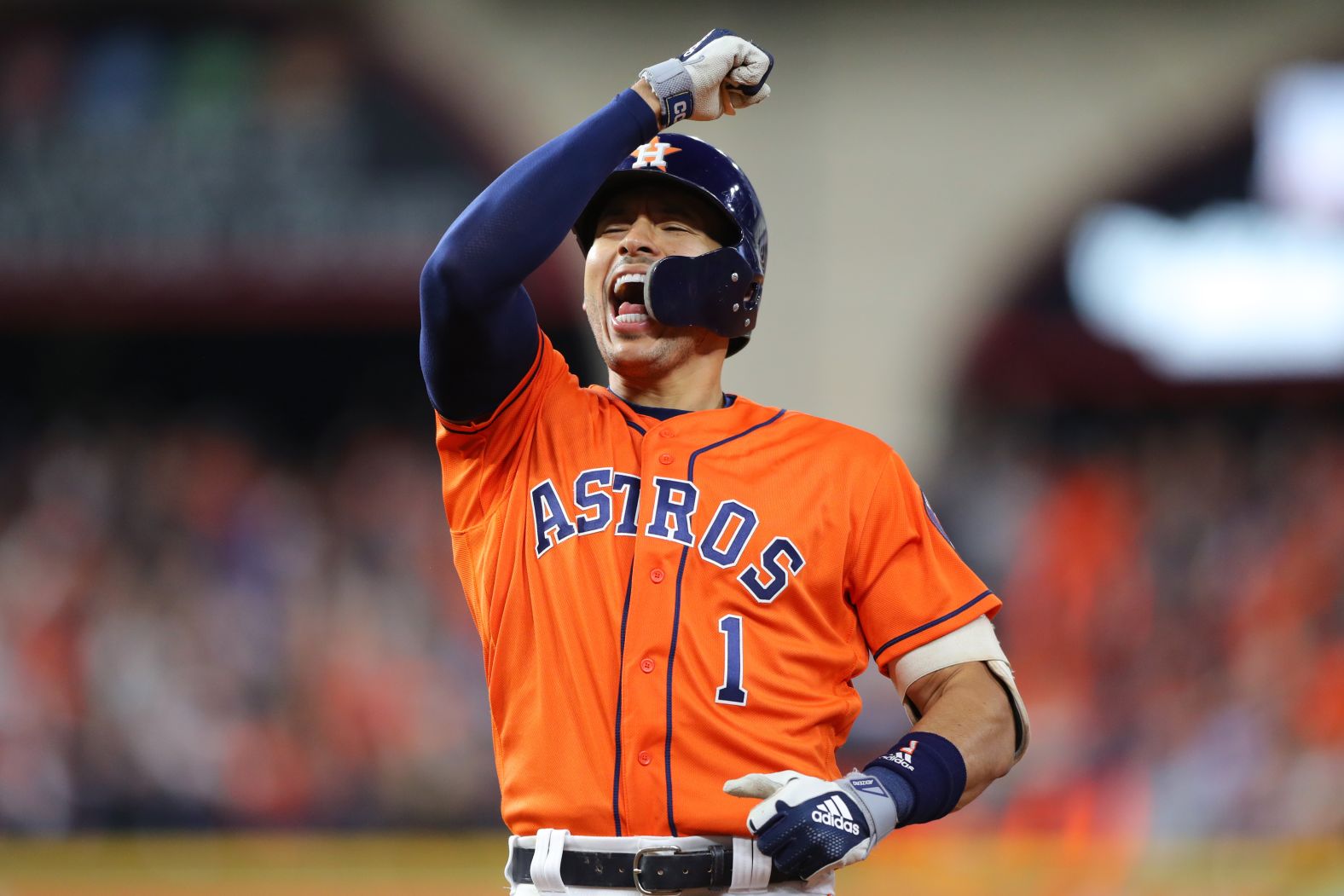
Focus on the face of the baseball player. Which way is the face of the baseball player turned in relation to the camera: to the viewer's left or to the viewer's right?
to the viewer's left

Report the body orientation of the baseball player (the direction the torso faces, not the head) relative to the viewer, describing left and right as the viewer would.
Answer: facing the viewer
